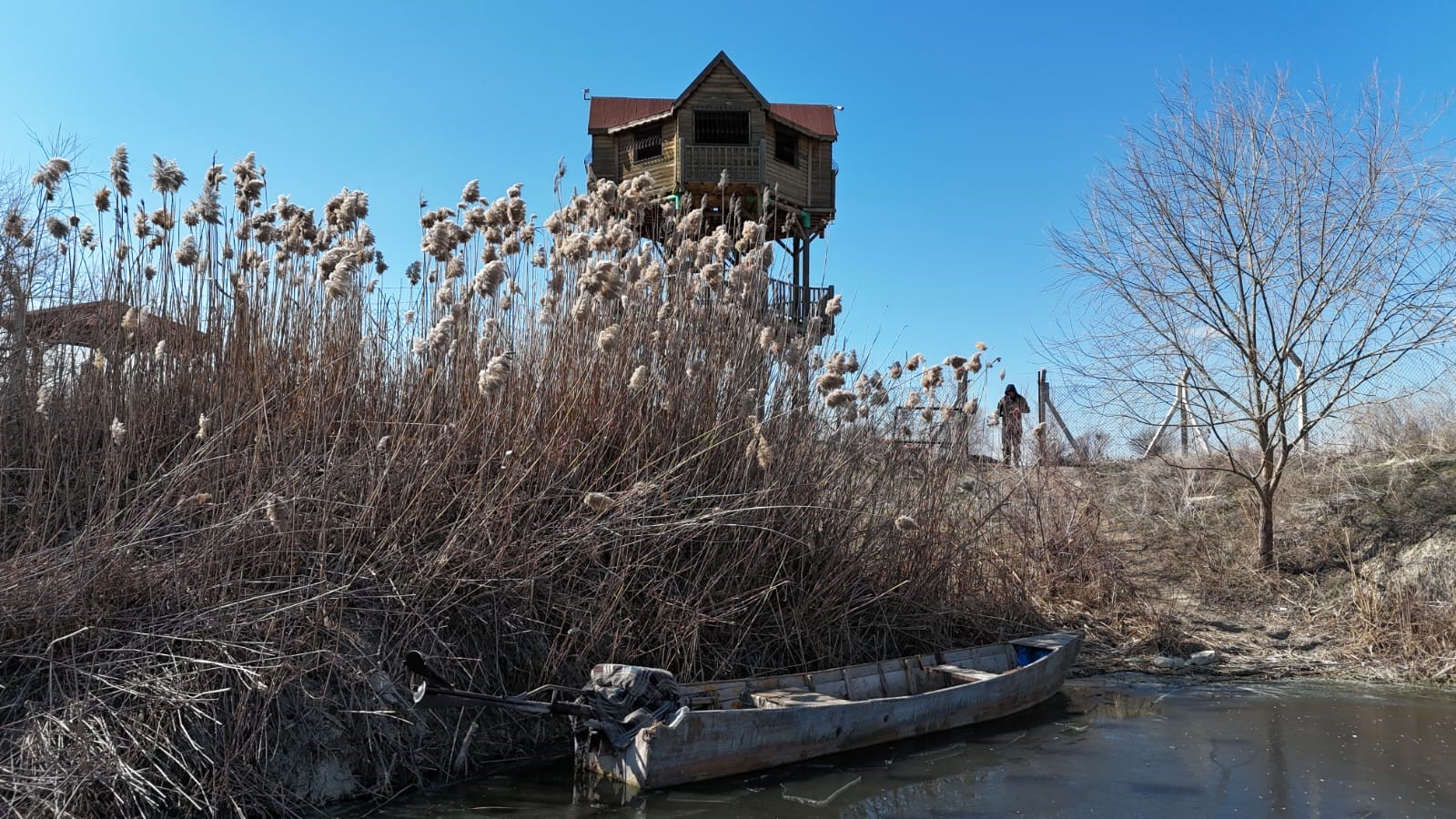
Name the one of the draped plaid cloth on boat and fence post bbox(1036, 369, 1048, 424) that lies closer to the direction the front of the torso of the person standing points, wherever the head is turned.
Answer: the draped plaid cloth on boat

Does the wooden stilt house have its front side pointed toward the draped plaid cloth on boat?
yes

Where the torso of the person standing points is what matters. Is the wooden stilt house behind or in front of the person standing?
behind

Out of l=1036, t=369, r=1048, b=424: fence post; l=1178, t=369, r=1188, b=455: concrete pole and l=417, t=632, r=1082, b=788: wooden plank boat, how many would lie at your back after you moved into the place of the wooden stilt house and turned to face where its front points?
0

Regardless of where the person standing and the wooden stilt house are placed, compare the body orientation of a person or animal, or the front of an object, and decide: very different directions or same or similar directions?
same or similar directions

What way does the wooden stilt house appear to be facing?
toward the camera

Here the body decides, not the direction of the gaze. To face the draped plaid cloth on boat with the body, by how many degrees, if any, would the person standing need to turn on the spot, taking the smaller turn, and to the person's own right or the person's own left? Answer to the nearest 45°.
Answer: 0° — they already face it

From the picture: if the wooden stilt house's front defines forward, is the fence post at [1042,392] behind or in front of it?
in front

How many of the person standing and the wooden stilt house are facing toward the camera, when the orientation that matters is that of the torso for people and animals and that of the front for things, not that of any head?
2

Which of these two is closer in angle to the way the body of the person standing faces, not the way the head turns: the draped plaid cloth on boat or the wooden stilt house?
the draped plaid cloth on boat

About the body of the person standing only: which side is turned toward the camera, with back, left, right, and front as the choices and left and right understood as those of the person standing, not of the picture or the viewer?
front

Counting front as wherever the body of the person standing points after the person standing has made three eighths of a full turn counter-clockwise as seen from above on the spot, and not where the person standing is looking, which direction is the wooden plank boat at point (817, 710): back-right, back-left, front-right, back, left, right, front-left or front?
back-right

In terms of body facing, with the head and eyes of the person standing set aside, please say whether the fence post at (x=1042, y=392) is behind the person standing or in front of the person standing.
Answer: behind

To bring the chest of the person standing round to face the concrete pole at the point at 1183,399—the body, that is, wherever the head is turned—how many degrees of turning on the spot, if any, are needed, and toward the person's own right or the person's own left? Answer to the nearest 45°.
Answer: approximately 45° to the person's own left
